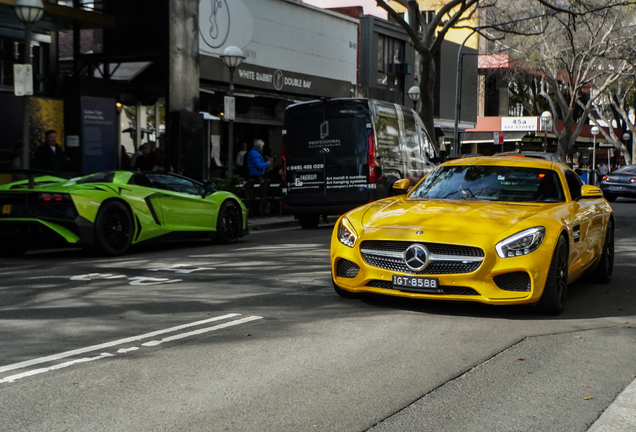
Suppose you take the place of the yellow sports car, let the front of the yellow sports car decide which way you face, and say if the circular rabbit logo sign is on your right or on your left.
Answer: on your right

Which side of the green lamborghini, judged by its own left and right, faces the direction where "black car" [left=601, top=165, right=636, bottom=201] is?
front

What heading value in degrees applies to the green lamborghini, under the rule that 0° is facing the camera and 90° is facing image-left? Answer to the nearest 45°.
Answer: approximately 225°

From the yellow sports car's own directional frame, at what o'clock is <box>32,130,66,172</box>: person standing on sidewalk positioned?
The person standing on sidewalk is roughly at 3 o'clock from the yellow sports car.

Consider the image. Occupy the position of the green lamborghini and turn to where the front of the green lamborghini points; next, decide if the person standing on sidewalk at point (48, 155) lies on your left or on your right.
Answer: on your left

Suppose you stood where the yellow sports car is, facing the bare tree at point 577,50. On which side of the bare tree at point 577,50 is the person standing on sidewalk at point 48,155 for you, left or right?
left

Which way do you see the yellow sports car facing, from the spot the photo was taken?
facing the viewer and to the left of the viewer

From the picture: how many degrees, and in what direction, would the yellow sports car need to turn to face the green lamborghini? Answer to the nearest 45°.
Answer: approximately 90° to its right

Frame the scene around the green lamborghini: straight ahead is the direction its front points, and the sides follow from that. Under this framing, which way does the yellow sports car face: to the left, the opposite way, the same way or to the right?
the opposite way

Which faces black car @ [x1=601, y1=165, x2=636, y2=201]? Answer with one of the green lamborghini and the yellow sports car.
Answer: the green lamborghini

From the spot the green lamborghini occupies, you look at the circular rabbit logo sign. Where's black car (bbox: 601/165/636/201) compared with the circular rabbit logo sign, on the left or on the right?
right
